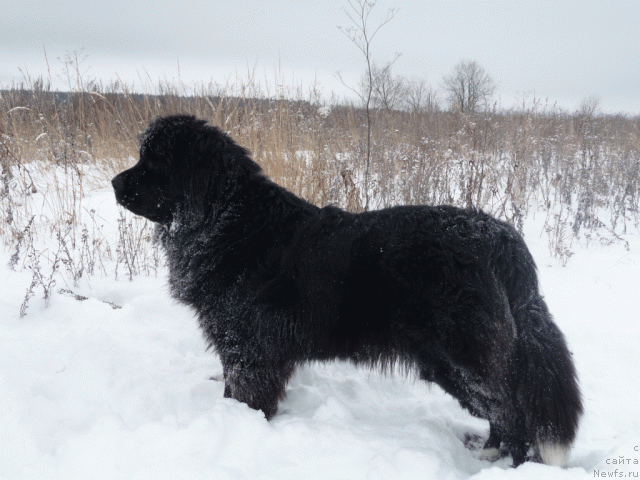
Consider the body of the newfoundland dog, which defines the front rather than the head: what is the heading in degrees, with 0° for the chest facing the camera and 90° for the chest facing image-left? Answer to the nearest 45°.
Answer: approximately 90°
